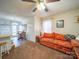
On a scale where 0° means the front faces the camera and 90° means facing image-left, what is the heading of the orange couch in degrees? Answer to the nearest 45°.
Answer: approximately 45°

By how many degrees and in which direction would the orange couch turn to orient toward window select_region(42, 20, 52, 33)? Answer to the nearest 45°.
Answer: approximately 90° to its right
